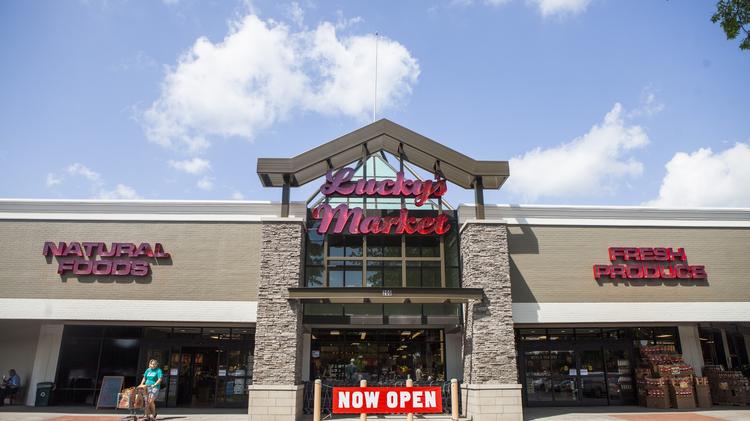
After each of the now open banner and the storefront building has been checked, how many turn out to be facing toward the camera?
2

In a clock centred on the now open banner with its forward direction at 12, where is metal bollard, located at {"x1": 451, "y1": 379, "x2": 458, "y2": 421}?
The metal bollard is roughly at 8 o'clock from the now open banner.

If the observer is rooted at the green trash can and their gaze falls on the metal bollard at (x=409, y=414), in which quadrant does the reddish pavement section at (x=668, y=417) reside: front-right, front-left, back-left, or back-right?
front-left

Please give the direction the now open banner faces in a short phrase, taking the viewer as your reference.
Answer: facing the viewer

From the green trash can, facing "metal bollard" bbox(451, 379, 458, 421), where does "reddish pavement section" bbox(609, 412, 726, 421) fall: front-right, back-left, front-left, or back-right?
front-left

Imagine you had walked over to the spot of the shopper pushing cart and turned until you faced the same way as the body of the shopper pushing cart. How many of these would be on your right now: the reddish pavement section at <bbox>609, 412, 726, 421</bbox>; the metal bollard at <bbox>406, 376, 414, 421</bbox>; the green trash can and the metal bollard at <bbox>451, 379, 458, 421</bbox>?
1

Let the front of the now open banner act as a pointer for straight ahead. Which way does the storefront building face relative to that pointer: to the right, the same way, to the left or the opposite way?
the same way

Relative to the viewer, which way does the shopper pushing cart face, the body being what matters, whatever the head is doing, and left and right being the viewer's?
facing the viewer and to the left of the viewer

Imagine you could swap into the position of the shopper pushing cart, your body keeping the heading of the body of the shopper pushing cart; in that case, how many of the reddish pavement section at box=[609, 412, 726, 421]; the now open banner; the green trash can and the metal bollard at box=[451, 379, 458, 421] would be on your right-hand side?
1

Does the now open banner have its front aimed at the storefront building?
no

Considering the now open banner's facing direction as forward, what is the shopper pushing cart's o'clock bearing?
The shopper pushing cart is roughly at 4 o'clock from the now open banner.

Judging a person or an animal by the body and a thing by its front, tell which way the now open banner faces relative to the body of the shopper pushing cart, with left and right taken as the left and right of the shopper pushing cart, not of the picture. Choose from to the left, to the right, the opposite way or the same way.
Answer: the same way

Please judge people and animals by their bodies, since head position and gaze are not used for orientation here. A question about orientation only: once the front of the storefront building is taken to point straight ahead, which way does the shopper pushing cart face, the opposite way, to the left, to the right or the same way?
the same way

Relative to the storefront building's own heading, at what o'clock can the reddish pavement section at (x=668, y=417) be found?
The reddish pavement section is roughly at 9 o'clock from the storefront building.

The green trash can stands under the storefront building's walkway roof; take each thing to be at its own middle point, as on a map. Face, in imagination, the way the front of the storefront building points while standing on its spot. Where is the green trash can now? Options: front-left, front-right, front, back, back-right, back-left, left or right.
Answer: right
